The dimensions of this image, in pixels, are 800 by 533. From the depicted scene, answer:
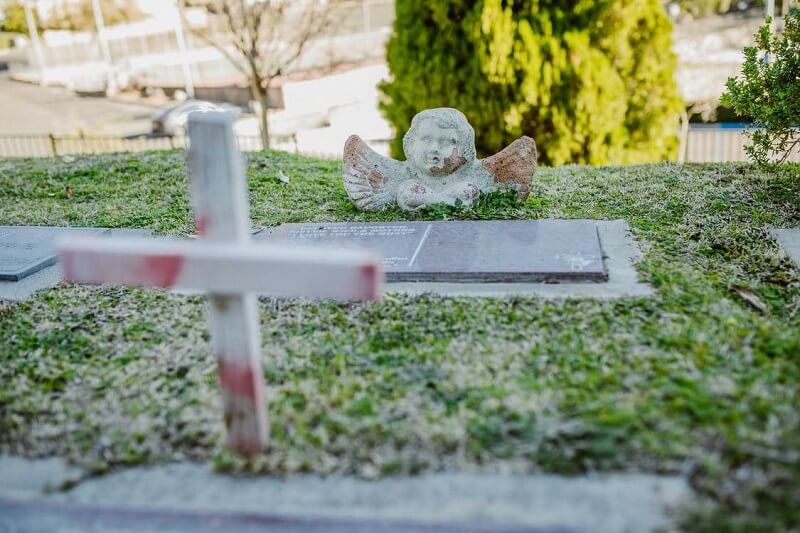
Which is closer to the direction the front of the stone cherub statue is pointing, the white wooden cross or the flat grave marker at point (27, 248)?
the white wooden cross

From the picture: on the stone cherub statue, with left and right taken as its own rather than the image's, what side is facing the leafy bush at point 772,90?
left

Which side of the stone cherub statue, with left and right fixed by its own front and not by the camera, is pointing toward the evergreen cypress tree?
back

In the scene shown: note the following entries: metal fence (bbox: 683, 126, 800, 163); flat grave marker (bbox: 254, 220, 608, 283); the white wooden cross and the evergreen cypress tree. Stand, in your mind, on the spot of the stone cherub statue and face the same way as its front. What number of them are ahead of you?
2

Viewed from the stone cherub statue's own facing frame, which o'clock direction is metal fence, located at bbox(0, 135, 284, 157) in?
The metal fence is roughly at 5 o'clock from the stone cherub statue.

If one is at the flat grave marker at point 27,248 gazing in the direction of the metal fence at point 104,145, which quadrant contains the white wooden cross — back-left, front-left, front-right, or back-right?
back-right

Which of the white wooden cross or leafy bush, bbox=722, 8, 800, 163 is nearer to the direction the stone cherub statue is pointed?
the white wooden cross

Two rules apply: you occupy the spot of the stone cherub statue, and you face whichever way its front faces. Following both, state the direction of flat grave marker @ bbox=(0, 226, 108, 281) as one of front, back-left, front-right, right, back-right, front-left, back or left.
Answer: right

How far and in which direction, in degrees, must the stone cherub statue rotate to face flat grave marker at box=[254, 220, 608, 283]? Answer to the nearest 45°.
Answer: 0° — it already faces it

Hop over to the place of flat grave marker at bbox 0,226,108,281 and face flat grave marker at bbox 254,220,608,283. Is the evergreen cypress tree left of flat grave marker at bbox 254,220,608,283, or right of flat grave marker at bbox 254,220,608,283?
left

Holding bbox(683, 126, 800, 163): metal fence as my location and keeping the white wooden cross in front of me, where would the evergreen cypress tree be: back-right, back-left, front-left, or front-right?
front-right

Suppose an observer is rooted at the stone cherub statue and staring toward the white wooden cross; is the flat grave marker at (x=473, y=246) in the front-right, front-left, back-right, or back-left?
front-left

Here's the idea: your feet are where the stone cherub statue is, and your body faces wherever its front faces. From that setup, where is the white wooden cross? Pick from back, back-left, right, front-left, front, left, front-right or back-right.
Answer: front

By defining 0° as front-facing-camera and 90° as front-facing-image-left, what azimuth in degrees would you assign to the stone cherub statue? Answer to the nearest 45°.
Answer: approximately 0°

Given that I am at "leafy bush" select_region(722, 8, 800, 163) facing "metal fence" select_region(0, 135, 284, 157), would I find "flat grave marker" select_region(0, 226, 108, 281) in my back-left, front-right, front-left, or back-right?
front-left
